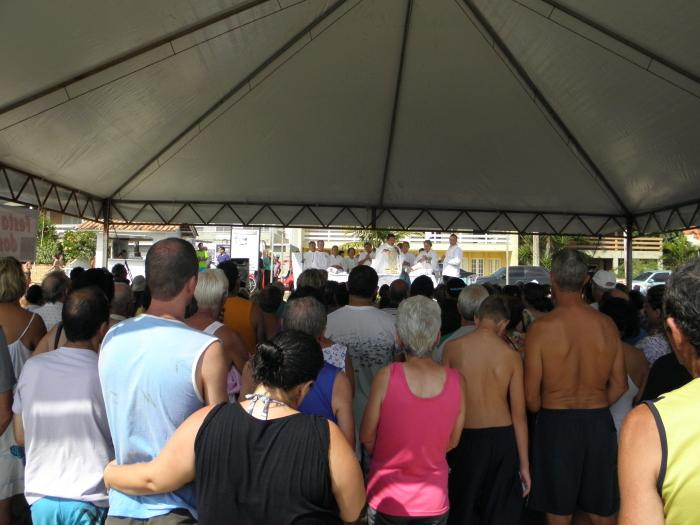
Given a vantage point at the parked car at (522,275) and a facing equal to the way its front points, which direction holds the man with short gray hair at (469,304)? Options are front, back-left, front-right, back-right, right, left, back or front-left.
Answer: left

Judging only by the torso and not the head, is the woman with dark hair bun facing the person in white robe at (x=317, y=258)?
yes

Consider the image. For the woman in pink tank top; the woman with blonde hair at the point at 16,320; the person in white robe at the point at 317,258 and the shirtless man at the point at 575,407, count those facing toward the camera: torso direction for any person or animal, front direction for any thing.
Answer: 1

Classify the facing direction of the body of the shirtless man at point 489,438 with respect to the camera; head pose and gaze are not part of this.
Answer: away from the camera

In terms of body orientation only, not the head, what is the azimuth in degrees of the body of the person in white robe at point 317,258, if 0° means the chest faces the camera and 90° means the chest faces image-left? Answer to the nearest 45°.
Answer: approximately 0°

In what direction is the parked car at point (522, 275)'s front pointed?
to the viewer's left

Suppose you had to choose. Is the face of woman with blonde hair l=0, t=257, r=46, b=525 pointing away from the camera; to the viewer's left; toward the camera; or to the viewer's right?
away from the camera

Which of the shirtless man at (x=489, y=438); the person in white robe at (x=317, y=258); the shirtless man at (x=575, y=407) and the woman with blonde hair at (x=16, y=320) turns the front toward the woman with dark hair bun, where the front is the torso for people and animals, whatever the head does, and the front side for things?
the person in white robe

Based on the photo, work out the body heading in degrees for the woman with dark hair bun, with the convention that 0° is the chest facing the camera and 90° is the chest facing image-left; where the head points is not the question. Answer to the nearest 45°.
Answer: approximately 180°

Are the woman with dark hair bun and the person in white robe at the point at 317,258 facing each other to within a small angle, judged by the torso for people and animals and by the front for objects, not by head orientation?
yes

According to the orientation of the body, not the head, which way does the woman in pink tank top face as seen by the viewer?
away from the camera

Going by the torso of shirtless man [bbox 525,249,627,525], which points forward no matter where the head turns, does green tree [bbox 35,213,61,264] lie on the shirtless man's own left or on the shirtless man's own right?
on the shirtless man's own left

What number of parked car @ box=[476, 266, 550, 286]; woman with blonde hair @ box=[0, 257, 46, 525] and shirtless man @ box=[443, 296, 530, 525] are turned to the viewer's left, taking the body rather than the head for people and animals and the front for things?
1

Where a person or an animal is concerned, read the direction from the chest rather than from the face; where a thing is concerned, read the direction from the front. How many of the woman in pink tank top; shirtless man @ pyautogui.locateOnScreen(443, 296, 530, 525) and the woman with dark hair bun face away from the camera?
3

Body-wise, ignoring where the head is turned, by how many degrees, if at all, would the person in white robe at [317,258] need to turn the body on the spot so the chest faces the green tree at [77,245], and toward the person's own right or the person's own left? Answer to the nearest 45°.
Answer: approximately 135° to the person's own right

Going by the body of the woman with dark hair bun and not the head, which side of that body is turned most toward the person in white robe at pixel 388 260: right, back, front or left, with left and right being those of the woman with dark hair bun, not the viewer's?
front

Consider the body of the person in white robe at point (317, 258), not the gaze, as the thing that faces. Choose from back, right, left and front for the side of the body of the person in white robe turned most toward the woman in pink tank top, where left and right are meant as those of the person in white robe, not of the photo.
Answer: front

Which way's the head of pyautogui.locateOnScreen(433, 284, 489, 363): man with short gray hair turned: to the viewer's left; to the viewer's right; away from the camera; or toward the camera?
away from the camera
